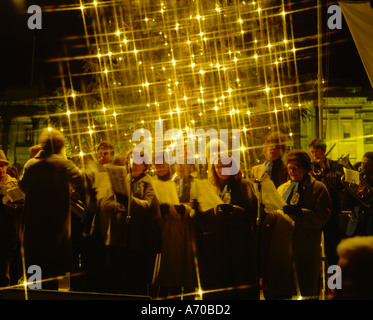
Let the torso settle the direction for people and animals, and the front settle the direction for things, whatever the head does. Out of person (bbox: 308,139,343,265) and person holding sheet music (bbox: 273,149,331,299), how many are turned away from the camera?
0

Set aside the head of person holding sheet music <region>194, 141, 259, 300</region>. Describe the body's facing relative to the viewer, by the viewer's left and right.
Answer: facing the viewer and to the left of the viewer

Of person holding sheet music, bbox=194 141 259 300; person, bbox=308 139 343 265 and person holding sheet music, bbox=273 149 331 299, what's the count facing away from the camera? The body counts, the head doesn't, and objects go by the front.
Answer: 0

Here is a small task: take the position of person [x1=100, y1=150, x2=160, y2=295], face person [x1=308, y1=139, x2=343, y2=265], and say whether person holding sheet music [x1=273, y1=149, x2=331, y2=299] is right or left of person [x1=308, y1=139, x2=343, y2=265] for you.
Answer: right

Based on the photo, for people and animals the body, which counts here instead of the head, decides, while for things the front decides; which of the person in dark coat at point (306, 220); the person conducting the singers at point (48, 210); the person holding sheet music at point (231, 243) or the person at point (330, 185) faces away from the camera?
the person conducting the singers at point (48, 210)

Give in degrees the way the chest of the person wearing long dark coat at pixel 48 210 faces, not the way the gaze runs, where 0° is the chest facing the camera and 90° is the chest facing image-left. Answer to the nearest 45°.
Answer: approximately 180°
